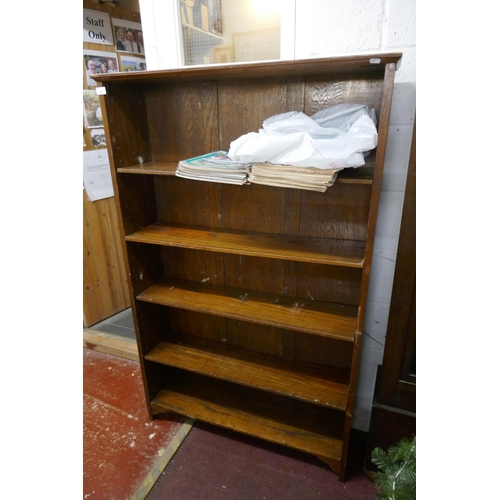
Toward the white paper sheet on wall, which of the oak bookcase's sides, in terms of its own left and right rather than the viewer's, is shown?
right

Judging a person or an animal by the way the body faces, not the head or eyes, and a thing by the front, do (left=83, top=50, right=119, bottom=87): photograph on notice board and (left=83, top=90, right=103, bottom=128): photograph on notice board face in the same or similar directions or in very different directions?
same or similar directions

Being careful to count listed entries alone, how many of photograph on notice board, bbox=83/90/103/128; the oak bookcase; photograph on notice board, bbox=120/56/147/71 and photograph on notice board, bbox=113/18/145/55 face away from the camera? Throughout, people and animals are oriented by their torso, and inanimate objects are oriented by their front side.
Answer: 0

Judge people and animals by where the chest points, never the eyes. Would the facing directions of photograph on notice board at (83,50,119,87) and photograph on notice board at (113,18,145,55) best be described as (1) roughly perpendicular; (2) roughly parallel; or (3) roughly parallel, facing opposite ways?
roughly parallel

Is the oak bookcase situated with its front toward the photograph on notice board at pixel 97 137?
no

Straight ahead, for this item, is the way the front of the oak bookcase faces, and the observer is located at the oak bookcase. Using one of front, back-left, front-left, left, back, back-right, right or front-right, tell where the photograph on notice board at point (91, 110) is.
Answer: right

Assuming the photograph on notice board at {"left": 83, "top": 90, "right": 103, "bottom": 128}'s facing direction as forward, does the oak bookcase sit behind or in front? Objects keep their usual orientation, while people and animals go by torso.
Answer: in front

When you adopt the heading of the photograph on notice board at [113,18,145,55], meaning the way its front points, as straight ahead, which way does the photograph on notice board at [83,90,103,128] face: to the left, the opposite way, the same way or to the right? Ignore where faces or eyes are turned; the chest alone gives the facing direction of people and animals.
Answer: the same way

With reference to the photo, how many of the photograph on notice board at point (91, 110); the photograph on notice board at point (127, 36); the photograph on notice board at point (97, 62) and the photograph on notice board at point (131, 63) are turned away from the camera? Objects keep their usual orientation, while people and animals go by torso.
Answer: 0
